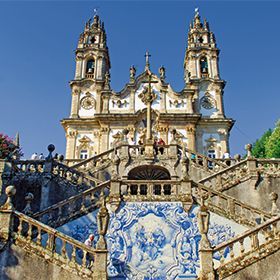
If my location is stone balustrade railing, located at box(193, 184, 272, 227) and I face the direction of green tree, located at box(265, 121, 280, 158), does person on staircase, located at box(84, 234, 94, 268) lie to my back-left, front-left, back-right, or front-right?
back-left

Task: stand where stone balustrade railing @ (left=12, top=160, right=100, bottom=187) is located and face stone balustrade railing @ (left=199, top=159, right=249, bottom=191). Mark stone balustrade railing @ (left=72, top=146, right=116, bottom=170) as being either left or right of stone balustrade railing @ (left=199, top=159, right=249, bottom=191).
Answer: left
